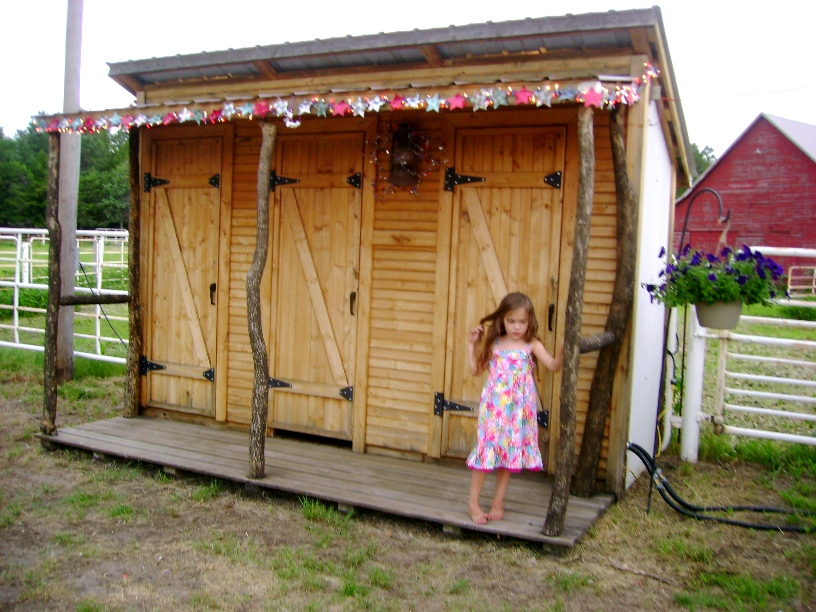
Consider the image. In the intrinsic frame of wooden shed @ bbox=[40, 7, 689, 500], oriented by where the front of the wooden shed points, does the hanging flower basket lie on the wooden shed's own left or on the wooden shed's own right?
on the wooden shed's own left

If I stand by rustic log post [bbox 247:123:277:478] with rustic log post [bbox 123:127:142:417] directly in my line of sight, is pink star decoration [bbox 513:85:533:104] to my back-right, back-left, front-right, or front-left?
back-right

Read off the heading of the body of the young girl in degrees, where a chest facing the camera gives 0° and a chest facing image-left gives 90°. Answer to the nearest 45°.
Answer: approximately 0°

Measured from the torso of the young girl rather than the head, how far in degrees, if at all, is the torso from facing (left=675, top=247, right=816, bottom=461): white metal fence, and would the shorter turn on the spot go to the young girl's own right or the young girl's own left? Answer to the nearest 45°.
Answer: approximately 135° to the young girl's own left

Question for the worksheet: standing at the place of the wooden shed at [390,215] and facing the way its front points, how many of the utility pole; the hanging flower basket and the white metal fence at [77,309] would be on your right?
2

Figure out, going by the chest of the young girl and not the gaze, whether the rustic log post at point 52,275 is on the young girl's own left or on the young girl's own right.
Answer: on the young girl's own right

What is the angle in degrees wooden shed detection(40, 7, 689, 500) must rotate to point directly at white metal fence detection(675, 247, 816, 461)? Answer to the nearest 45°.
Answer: approximately 135° to its left

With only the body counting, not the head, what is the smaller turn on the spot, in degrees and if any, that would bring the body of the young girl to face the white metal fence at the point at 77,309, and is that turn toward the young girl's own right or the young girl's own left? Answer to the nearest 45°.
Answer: approximately 135° to the young girl's own right
